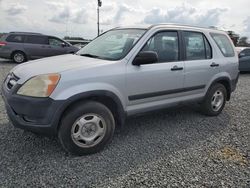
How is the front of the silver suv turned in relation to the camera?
facing the viewer and to the left of the viewer

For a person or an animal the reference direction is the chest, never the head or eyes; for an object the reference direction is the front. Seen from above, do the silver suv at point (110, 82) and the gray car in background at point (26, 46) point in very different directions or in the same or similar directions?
very different directions

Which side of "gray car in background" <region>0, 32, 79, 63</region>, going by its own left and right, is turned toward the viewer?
right

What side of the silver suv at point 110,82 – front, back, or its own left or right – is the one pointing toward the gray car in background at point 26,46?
right

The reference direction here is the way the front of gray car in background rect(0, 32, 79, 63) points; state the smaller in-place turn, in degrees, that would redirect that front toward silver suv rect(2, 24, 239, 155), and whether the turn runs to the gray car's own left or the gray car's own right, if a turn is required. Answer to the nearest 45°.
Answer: approximately 90° to the gray car's own right

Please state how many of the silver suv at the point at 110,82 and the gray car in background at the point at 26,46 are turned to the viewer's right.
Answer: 1
